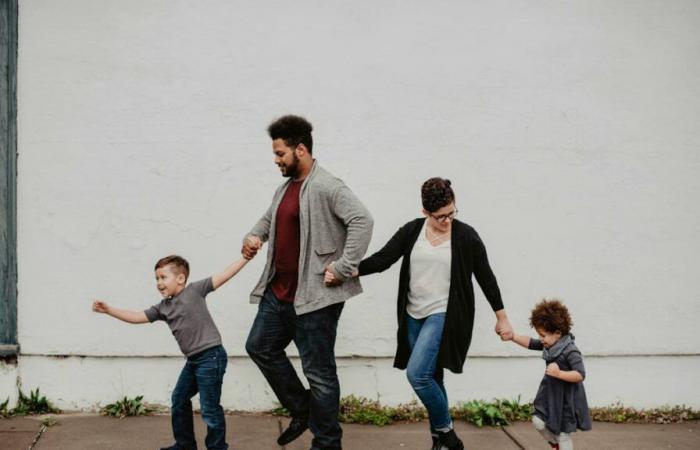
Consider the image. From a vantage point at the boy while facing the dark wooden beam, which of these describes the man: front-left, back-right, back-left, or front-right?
back-right

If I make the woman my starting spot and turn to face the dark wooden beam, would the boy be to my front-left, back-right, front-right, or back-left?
front-left

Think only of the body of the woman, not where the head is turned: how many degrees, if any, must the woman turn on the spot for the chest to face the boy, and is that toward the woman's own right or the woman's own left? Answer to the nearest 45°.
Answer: approximately 90° to the woman's own right

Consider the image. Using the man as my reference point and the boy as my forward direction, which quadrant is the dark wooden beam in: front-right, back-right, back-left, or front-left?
front-right

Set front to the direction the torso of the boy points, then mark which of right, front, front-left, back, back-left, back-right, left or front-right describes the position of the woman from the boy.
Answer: back-left

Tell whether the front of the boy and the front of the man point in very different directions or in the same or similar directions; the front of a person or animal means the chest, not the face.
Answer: same or similar directions

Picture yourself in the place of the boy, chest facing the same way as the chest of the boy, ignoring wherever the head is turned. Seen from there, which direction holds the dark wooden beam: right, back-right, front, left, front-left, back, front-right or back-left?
right

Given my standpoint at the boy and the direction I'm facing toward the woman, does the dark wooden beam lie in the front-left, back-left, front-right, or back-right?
back-left
